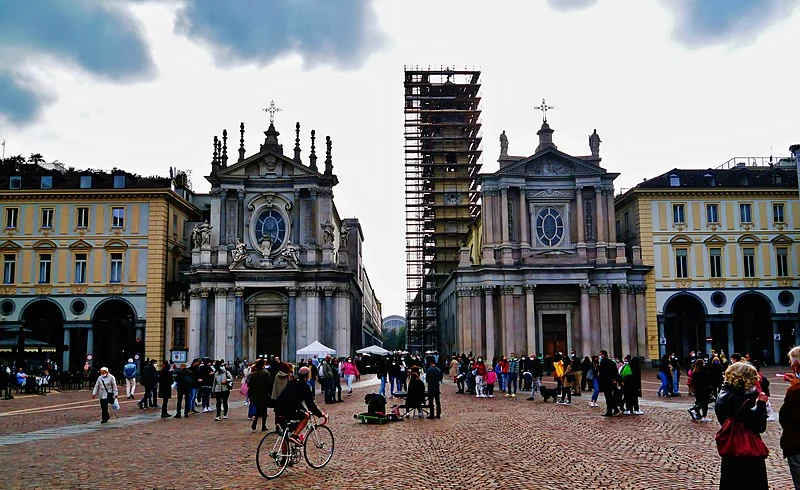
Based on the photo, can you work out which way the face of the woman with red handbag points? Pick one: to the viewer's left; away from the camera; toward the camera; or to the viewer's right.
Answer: away from the camera

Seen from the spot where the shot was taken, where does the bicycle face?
facing away from the viewer and to the right of the viewer

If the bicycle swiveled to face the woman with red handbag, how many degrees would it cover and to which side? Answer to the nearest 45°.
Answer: approximately 90° to its right

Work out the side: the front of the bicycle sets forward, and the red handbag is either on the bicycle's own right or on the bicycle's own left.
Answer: on the bicycle's own right
